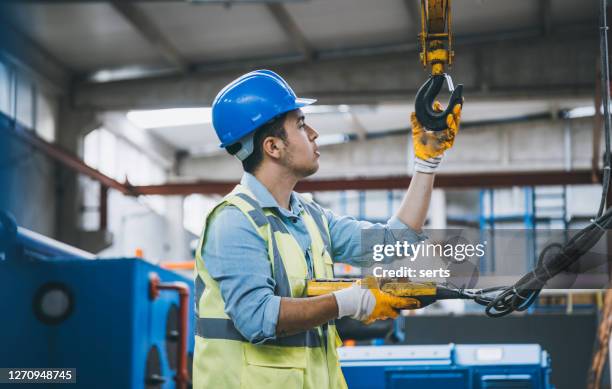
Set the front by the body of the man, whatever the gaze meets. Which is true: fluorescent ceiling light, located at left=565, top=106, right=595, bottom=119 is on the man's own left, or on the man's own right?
on the man's own left

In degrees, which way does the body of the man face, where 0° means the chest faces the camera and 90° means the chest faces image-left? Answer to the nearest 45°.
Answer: approximately 315°

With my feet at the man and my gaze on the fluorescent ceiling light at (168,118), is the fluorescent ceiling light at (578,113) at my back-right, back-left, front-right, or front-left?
front-right

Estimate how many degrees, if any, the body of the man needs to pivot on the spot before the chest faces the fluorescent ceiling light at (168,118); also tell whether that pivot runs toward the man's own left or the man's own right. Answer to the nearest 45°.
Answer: approximately 135° to the man's own left

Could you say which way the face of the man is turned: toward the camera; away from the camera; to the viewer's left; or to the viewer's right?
to the viewer's right
